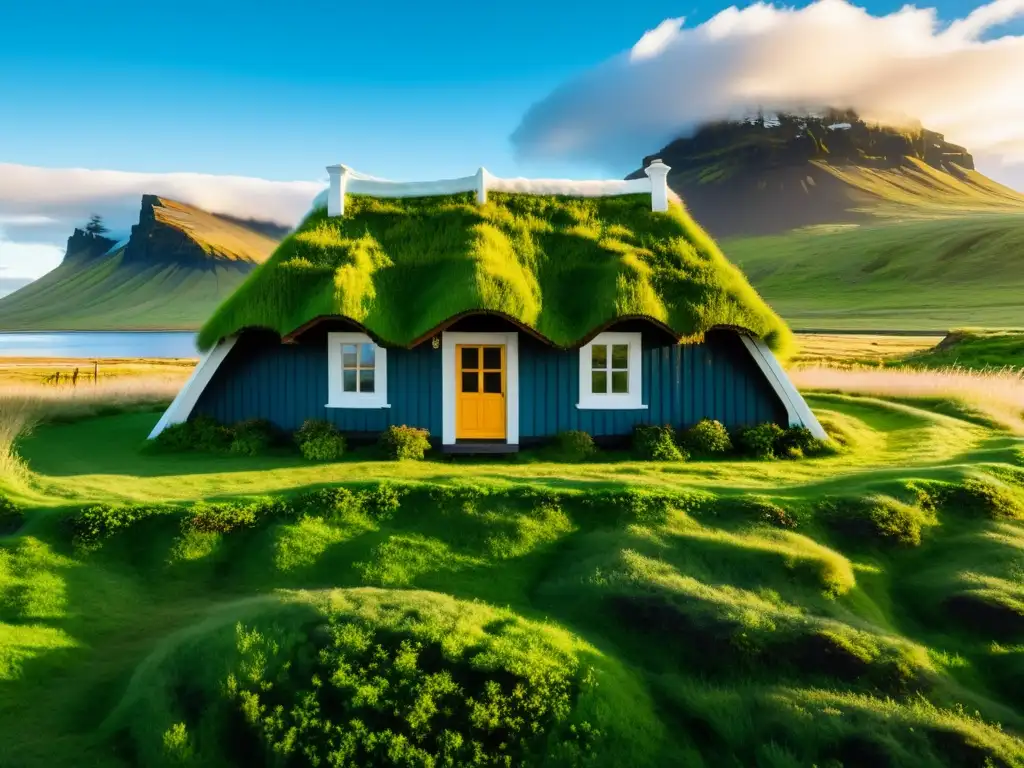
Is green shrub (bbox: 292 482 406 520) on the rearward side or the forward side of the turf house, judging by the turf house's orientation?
on the forward side

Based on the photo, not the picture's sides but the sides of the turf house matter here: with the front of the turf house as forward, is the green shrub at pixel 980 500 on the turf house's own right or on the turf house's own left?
on the turf house's own left

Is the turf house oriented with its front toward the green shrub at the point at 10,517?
no

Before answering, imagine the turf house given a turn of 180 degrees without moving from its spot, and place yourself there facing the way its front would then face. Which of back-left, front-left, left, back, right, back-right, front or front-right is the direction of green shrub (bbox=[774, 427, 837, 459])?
right

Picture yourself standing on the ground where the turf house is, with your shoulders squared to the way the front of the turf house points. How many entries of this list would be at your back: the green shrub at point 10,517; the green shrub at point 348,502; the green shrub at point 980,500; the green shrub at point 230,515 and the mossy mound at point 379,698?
0

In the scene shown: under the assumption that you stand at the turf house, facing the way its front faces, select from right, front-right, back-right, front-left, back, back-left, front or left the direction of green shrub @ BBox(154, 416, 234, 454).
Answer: right

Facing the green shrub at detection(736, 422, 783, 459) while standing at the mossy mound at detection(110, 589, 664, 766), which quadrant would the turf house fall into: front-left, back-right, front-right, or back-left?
front-left

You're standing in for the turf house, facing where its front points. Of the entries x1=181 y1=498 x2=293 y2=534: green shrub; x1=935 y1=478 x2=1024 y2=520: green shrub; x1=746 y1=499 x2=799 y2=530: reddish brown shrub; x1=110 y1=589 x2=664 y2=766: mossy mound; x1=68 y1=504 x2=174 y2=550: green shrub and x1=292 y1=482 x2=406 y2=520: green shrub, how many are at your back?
0

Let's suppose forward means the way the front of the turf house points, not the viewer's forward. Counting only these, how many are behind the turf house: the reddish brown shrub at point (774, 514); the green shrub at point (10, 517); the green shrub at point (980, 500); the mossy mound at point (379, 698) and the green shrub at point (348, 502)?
0

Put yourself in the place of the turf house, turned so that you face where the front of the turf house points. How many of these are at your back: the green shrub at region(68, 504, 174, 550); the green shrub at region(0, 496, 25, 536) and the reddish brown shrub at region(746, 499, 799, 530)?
0

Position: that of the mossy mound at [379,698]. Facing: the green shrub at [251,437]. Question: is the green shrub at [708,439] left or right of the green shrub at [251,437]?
right

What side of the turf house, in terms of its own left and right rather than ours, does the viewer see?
front

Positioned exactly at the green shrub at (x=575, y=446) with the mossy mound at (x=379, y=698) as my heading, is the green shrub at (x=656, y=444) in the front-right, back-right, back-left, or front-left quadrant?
back-left

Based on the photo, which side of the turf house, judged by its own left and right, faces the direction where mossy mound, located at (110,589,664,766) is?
front
